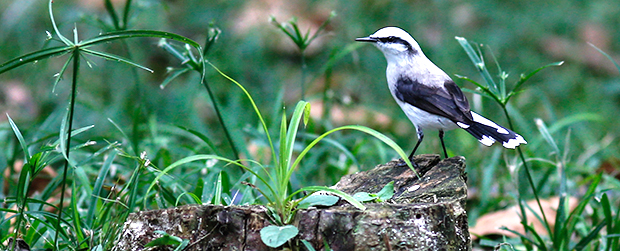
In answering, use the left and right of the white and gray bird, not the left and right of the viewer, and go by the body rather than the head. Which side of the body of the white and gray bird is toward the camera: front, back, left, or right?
left
